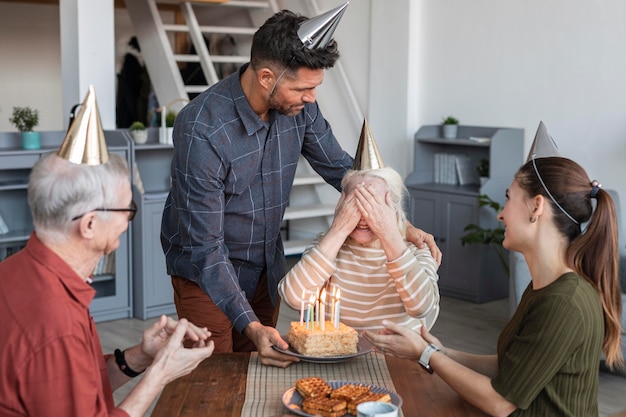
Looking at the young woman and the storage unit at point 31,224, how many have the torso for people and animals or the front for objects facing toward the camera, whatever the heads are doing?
1

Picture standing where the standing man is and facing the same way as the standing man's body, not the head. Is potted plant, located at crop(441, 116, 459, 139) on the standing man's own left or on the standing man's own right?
on the standing man's own left

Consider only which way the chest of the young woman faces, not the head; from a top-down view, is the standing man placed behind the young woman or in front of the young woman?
in front

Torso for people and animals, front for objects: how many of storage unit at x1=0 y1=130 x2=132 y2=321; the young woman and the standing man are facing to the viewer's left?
1

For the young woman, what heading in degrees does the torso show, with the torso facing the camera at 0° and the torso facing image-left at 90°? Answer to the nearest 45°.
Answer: approximately 90°

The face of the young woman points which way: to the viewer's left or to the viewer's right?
to the viewer's left

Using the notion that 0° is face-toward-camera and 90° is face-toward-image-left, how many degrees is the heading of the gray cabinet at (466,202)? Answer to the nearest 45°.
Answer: approximately 45°

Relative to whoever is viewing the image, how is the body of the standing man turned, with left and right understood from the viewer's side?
facing the viewer and to the right of the viewer

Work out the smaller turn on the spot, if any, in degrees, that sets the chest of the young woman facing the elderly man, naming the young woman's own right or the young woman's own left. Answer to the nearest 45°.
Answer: approximately 45° to the young woman's own left

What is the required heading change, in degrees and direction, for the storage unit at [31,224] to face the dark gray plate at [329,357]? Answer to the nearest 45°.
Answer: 0° — it already faces it
